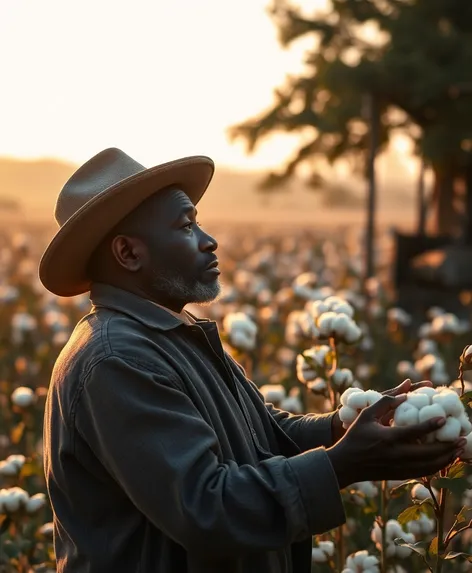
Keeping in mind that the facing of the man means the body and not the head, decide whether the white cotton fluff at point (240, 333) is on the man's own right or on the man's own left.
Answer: on the man's own left

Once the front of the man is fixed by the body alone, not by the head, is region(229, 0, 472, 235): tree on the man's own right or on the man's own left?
on the man's own left

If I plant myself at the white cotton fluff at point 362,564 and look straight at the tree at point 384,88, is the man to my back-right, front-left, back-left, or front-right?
back-left

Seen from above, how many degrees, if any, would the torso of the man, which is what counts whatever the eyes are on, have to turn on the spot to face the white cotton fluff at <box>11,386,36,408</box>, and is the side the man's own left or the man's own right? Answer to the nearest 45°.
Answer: approximately 90° to the man's own left

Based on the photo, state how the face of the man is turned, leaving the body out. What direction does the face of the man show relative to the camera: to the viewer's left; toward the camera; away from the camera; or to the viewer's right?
to the viewer's right

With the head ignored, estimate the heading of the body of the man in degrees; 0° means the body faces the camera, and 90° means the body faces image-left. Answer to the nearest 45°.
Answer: approximately 270°
